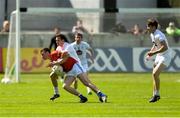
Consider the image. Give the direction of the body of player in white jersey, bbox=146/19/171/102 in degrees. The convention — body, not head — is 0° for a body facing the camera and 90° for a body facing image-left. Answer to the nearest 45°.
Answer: approximately 90°

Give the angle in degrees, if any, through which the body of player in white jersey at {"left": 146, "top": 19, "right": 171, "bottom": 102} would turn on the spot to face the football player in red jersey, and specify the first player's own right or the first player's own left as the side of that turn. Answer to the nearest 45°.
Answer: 0° — they already face them
